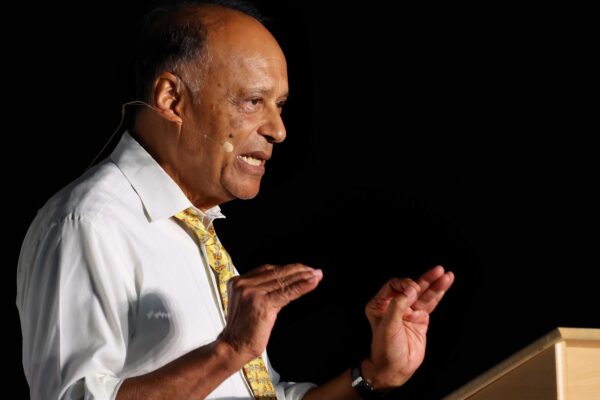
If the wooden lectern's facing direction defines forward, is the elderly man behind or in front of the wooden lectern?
behind

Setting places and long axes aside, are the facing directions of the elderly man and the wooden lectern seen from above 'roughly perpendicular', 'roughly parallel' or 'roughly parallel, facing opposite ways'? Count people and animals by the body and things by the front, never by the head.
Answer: roughly parallel

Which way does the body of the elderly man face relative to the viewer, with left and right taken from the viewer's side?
facing the viewer and to the right of the viewer

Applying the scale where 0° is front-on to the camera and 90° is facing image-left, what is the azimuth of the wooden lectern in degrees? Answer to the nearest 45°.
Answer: approximately 315°

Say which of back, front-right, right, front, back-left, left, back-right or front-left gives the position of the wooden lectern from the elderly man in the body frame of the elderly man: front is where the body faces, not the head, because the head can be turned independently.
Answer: front
